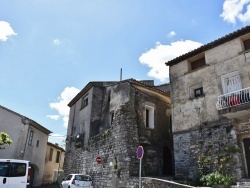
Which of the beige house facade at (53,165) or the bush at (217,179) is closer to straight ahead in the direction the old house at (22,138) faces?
the bush

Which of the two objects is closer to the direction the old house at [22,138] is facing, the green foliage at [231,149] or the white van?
the green foliage

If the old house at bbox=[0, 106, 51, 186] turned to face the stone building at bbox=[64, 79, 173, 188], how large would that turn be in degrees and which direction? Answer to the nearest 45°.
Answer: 0° — it already faces it

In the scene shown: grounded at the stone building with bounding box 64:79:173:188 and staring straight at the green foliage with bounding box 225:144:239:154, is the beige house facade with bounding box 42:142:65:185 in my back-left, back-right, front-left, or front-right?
back-left

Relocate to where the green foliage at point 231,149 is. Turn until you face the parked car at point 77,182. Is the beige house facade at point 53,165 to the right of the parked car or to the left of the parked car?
right

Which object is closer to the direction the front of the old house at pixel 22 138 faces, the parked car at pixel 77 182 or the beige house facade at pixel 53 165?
the parked car

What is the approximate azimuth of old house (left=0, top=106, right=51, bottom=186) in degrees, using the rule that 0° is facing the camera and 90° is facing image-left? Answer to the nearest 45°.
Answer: approximately 315°

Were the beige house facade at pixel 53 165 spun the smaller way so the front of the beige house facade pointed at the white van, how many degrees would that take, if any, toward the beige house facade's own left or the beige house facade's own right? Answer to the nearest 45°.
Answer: approximately 45° to the beige house facade's own right

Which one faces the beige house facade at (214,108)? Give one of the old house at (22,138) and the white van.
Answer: the old house

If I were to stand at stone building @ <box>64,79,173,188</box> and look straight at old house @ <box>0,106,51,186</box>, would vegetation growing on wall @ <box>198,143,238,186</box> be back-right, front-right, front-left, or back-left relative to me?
back-left
